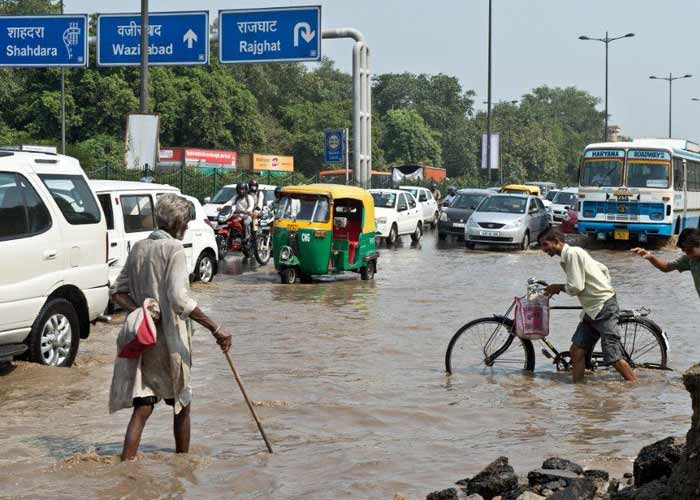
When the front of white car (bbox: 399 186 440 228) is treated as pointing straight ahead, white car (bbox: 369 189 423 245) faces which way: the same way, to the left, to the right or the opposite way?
the same way

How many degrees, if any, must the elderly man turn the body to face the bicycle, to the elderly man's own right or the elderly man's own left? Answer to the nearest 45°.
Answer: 0° — they already face it

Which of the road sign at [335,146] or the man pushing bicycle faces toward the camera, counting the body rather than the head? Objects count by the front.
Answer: the road sign

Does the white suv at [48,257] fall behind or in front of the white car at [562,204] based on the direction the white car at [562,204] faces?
in front

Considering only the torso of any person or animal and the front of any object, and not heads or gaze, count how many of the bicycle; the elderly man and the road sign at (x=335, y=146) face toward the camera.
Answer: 1

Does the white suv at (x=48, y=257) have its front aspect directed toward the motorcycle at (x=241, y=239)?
no

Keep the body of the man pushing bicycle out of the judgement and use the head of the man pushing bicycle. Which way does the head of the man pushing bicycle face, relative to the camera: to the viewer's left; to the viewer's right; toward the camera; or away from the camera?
to the viewer's left

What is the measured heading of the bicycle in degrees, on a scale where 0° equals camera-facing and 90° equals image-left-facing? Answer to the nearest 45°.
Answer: approximately 90°

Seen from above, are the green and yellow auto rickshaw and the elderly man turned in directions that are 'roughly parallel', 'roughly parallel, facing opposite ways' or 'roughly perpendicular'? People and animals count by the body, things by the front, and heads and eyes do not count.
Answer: roughly parallel, facing opposite ways

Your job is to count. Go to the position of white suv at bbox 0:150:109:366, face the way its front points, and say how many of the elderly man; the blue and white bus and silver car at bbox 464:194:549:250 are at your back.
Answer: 2

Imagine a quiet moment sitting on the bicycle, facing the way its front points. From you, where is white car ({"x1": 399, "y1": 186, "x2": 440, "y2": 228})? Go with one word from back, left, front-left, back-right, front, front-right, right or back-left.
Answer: right

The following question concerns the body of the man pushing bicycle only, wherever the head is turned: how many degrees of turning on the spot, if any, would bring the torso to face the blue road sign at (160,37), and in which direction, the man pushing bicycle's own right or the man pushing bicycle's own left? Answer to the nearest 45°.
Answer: approximately 45° to the man pushing bicycle's own right

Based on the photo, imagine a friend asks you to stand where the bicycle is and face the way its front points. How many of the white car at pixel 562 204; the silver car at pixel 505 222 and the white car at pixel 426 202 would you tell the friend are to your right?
3

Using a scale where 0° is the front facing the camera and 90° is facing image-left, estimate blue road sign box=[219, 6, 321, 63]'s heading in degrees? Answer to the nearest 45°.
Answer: approximately 0°

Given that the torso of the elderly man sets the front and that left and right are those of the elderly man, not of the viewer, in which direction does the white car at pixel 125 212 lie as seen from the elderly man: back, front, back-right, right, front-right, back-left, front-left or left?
front-left
